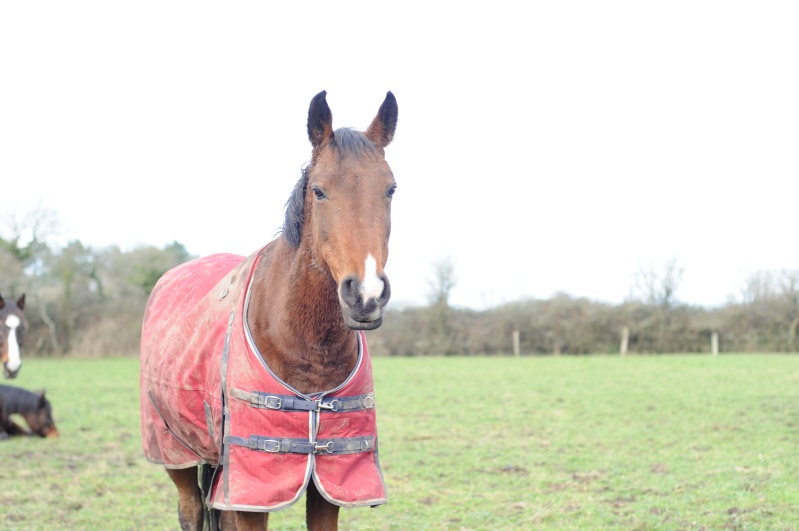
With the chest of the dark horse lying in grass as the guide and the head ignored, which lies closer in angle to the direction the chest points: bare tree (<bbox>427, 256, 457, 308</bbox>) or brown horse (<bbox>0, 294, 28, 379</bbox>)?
the bare tree

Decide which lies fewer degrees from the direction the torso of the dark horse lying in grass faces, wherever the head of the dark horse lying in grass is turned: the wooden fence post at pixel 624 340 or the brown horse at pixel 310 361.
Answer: the wooden fence post

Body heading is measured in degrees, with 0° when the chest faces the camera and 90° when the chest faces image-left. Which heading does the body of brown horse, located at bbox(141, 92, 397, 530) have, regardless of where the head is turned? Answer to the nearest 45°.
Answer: approximately 315°

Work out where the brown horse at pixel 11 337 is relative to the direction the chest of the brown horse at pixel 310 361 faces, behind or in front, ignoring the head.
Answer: behind

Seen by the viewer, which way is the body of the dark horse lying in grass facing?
to the viewer's right
